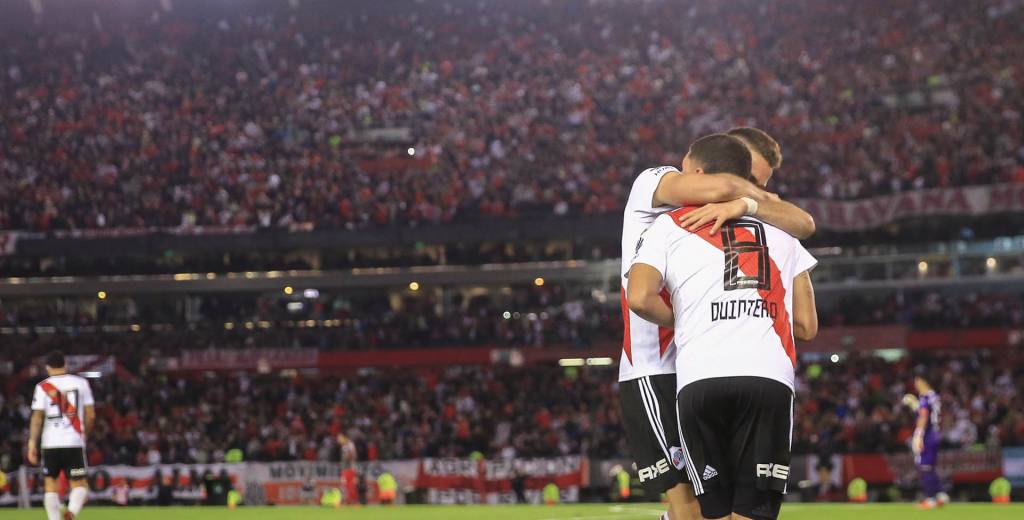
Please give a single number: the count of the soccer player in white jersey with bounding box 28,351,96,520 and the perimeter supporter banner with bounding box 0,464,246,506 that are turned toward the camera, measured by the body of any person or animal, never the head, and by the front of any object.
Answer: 1

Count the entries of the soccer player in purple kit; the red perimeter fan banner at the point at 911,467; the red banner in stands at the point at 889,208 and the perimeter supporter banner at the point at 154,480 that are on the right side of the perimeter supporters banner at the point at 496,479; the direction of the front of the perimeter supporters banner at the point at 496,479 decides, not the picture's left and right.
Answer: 1

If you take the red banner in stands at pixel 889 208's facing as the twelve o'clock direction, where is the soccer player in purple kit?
The soccer player in purple kit is roughly at 12 o'clock from the red banner in stands.

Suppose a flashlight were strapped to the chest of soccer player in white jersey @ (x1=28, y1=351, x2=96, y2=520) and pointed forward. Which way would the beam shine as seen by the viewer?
away from the camera

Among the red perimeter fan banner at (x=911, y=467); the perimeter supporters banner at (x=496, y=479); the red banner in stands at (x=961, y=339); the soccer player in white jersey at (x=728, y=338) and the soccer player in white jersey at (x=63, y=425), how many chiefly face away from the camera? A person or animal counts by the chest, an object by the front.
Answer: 2

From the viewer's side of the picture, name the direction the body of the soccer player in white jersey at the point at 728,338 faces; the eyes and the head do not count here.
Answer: away from the camera

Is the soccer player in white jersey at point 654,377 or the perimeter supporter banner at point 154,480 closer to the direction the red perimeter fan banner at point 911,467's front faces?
the soccer player in white jersey

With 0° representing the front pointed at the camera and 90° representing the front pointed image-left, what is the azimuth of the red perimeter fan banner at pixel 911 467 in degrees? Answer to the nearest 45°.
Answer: approximately 0°

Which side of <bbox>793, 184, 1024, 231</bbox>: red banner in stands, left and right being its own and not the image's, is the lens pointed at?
front

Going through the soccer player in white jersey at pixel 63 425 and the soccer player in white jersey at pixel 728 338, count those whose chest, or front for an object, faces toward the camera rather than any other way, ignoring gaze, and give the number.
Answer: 0

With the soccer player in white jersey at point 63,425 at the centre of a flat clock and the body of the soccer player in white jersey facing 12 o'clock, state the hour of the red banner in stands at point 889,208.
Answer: The red banner in stands is roughly at 2 o'clock from the soccer player in white jersey.

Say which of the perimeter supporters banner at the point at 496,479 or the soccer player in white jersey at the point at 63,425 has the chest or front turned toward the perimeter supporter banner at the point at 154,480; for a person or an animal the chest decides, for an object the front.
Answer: the soccer player in white jersey

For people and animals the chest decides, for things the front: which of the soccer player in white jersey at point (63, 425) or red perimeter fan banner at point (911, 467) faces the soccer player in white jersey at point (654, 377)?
the red perimeter fan banner
